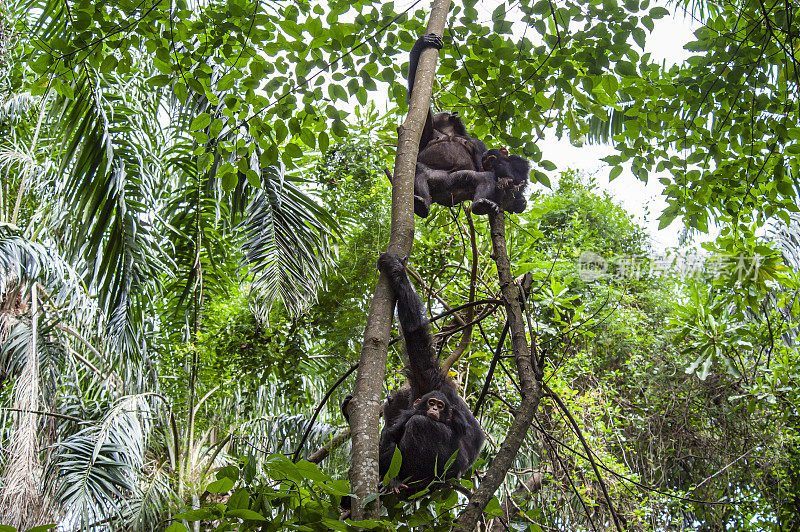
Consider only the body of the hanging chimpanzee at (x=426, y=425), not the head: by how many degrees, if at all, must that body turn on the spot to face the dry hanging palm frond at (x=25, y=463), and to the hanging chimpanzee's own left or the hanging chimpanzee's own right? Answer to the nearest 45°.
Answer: approximately 135° to the hanging chimpanzee's own right

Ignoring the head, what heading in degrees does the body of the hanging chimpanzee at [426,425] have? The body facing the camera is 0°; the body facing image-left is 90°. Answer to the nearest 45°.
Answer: approximately 0°
